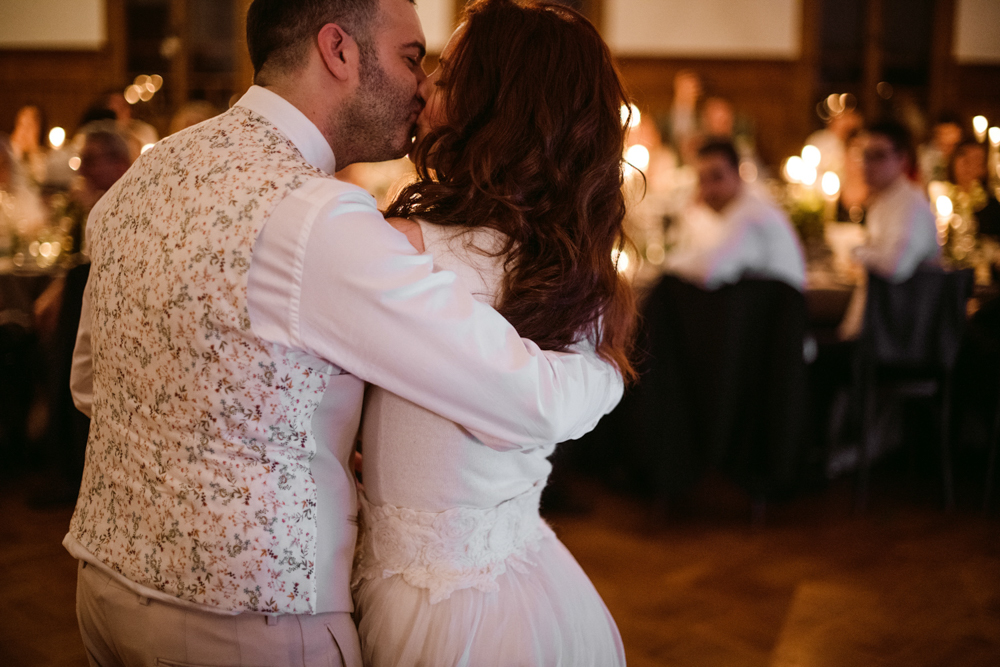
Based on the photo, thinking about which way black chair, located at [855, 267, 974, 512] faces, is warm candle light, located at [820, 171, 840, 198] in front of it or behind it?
in front

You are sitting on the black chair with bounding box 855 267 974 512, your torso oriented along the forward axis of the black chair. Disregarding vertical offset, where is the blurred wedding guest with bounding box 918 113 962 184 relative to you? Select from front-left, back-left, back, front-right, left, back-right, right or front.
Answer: front

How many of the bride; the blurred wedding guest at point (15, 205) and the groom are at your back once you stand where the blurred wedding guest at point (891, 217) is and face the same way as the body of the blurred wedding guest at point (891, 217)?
0

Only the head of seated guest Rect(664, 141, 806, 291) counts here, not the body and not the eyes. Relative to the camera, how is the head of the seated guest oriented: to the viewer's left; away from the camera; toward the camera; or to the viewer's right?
toward the camera

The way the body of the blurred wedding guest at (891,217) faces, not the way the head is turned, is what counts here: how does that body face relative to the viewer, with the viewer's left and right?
facing the viewer and to the left of the viewer

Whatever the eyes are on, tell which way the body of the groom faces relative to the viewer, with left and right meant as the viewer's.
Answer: facing away from the viewer and to the right of the viewer

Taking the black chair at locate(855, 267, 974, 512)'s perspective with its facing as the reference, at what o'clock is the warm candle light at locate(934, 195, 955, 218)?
The warm candle light is roughly at 12 o'clock from the black chair.

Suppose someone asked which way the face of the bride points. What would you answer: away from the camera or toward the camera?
away from the camera

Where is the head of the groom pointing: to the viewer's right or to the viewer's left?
to the viewer's right

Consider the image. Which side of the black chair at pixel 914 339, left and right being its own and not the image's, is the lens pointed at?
back
